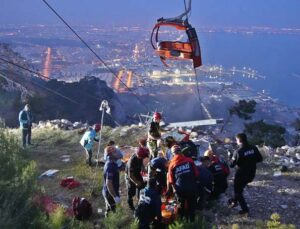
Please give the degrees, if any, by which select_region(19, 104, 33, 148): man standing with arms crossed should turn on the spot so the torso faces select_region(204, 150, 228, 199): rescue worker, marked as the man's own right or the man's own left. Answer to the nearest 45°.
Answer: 0° — they already face them

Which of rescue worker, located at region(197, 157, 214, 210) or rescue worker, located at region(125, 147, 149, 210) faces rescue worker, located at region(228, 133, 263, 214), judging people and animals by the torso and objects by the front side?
rescue worker, located at region(125, 147, 149, 210)

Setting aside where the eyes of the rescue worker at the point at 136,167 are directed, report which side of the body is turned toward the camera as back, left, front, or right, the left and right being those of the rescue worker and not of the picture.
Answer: right

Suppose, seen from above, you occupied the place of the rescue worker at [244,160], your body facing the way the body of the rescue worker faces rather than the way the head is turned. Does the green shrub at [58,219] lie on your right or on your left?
on your left

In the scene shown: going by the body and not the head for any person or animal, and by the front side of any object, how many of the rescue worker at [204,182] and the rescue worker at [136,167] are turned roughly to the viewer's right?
1

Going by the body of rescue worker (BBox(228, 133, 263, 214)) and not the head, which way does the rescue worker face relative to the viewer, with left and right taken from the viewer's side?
facing away from the viewer and to the left of the viewer

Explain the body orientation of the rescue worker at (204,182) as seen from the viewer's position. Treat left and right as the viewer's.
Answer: facing away from the viewer and to the left of the viewer

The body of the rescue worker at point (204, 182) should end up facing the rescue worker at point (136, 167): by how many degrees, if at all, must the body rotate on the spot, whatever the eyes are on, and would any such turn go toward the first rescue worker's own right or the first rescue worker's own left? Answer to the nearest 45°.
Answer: approximately 45° to the first rescue worker's own left
